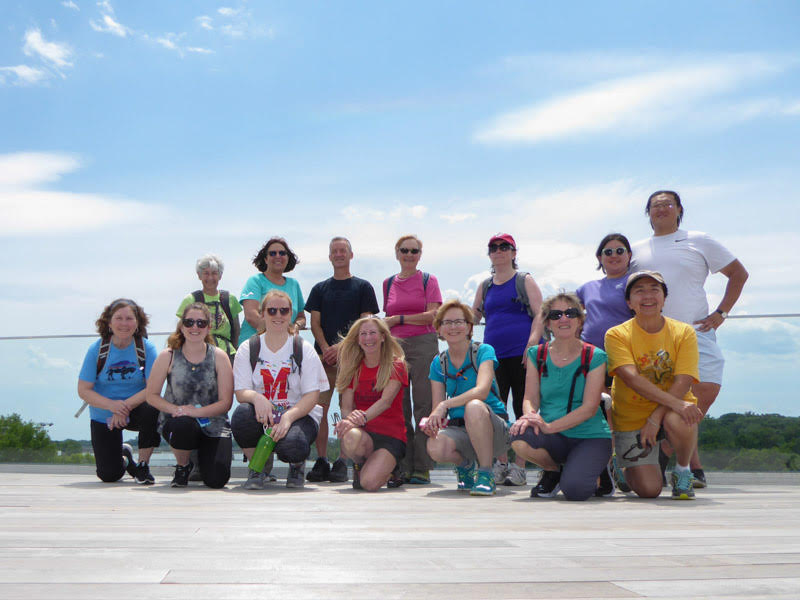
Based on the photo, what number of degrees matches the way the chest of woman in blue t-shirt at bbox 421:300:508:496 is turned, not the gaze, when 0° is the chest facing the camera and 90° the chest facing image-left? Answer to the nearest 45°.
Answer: approximately 45°

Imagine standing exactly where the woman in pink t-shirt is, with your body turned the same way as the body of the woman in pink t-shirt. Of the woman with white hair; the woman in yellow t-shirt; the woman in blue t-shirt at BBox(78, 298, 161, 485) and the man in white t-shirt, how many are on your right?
2

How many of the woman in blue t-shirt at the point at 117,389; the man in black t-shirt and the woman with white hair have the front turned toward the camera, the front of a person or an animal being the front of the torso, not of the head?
3

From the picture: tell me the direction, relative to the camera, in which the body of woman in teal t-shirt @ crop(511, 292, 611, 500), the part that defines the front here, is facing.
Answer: toward the camera

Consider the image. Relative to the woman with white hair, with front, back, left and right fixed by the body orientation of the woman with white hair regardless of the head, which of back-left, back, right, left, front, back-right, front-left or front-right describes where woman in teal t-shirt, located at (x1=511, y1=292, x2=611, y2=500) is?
front-left

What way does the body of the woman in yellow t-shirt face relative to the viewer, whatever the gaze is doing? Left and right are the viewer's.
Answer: facing the viewer

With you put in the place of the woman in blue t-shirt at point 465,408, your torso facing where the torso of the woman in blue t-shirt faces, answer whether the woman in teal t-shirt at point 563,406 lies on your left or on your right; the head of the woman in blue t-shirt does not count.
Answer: on your left

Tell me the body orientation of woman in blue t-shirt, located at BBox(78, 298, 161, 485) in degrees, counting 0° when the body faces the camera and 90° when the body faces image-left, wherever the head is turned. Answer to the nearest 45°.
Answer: approximately 0°

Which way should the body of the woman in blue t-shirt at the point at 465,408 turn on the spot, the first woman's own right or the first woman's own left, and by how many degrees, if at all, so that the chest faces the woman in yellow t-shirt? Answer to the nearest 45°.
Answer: approximately 135° to the first woman's own left

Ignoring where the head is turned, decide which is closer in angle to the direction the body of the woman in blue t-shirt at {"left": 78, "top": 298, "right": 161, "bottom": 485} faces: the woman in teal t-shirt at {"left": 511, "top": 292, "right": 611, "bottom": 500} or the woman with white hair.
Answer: the woman in teal t-shirt
